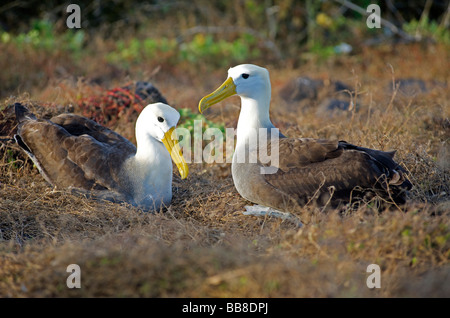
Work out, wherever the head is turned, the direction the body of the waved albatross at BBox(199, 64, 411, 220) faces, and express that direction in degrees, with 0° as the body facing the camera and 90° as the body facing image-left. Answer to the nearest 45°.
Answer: approximately 90°

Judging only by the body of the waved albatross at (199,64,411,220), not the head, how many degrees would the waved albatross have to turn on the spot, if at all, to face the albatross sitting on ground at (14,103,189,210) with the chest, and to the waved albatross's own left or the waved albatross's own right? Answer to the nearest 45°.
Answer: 0° — it already faces it
